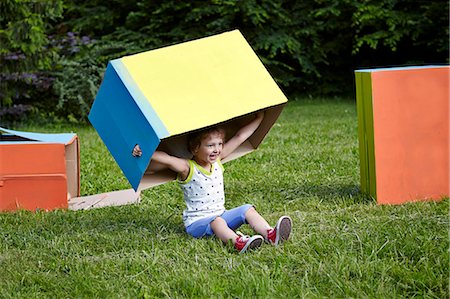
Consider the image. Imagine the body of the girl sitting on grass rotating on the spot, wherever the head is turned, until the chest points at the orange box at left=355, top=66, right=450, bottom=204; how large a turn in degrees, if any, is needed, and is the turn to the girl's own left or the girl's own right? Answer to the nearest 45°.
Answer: approximately 90° to the girl's own left

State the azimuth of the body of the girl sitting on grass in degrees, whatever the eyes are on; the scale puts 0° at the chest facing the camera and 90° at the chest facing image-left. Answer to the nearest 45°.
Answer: approximately 315°
